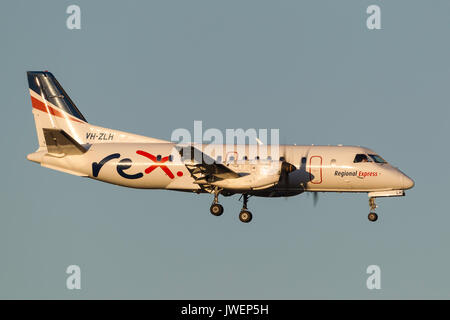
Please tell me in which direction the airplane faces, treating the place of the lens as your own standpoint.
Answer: facing to the right of the viewer
